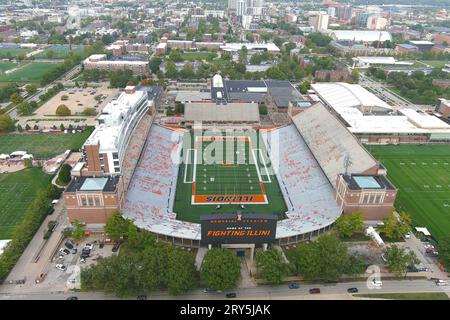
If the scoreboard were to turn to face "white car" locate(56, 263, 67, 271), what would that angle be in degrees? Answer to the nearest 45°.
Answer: approximately 90° to its right

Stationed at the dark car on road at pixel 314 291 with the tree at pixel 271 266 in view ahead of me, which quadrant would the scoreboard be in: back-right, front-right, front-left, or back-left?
front-right

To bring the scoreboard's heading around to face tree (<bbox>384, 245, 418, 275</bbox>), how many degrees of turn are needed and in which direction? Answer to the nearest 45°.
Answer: approximately 90° to its left
